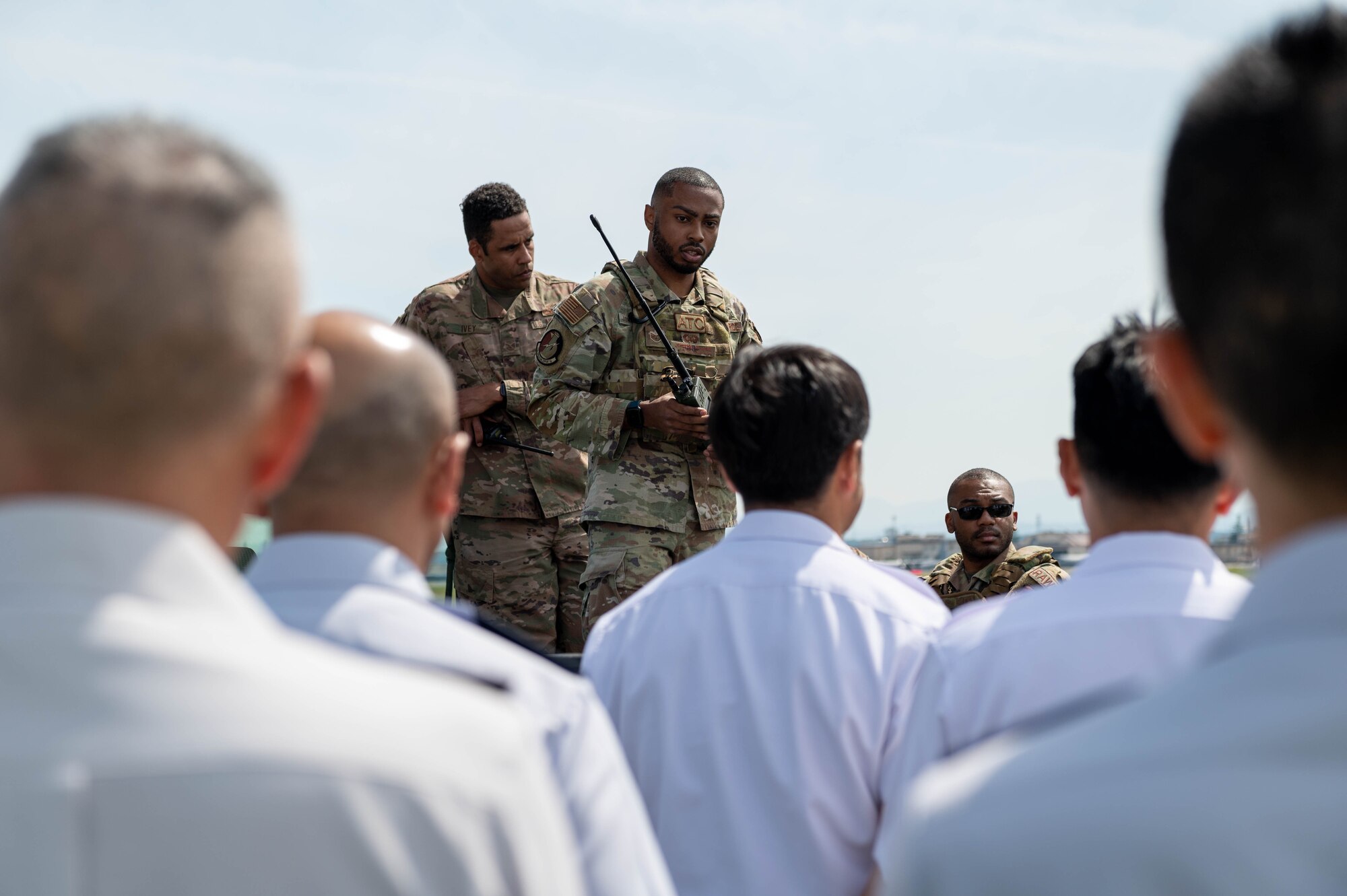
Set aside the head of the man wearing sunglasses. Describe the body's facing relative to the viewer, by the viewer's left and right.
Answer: facing the viewer and to the left of the viewer

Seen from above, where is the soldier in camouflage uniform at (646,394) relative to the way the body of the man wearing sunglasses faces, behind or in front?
in front

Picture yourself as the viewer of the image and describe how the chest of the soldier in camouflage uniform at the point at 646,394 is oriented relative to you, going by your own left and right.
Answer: facing the viewer and to the right of the viewer

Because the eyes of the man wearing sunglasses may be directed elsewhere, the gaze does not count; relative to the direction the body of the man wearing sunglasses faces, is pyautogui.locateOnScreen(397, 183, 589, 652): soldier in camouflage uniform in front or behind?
in front

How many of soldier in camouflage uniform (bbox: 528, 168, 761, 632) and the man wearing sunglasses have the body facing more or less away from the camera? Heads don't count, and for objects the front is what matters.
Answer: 0

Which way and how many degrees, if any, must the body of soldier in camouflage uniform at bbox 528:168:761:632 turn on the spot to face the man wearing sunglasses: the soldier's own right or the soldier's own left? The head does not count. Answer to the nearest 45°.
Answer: approximately 90° to the soldier's own left

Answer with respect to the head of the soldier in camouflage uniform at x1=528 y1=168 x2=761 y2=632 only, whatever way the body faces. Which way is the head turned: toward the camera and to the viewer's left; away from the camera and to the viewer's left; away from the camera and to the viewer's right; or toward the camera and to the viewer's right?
toward the camera and to the viewer's right

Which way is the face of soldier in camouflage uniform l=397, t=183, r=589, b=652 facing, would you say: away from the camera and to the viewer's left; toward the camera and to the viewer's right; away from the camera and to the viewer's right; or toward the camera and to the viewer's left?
toward the camera and to the viewer's right
